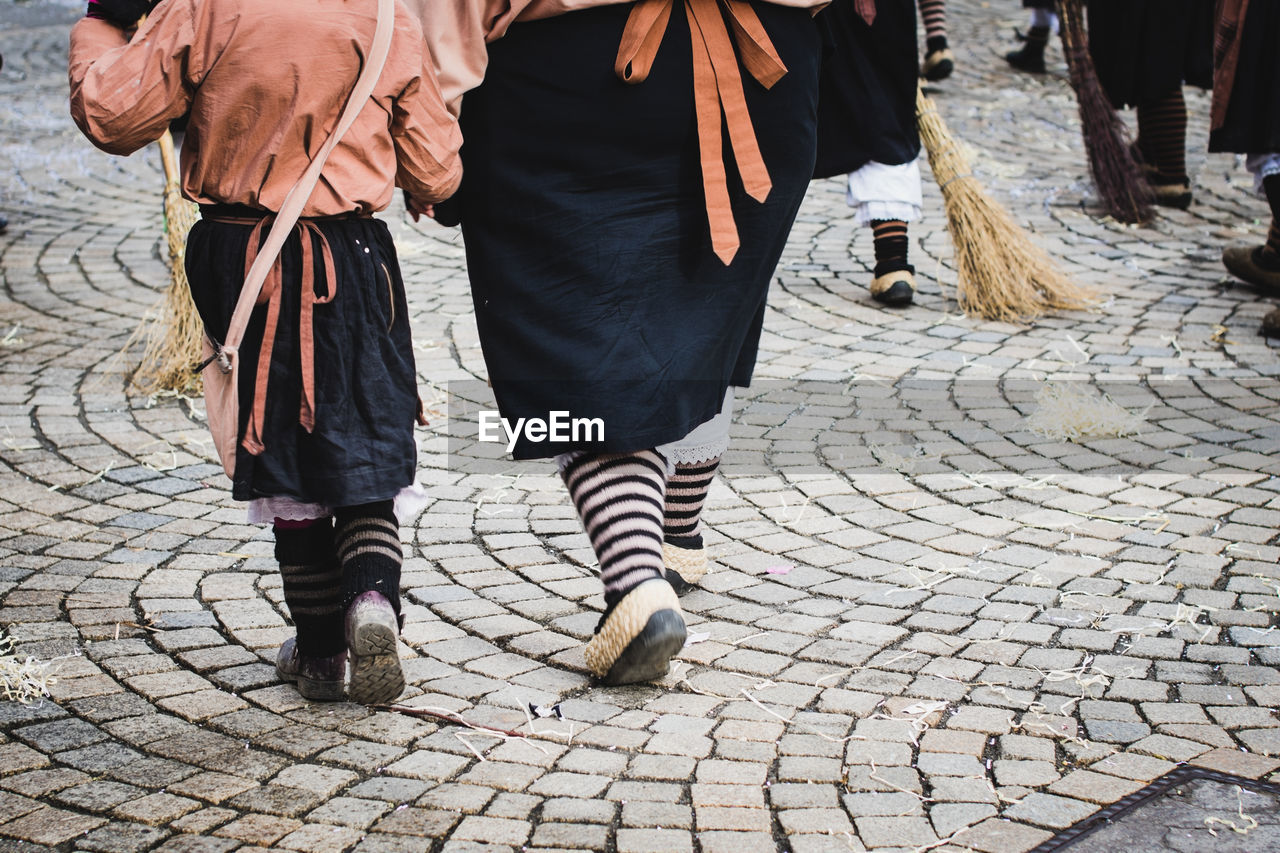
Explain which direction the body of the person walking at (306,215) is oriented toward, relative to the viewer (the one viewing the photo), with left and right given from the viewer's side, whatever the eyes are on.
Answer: facing away from the viewer

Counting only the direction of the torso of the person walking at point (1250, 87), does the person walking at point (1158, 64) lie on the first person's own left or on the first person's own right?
on the first person's own right

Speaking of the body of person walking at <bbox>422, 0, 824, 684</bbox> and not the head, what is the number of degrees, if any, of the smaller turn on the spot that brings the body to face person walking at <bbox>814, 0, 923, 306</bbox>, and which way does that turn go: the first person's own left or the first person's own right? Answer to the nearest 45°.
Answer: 0° — they already face them

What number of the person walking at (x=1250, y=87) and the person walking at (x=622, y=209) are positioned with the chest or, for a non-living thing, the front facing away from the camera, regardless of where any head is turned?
1

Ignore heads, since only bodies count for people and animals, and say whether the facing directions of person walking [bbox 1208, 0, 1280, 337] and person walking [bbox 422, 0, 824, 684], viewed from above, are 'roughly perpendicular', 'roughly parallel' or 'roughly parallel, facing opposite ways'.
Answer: roughly perpendicular

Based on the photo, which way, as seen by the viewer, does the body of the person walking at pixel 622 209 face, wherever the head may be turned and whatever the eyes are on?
away from the camera

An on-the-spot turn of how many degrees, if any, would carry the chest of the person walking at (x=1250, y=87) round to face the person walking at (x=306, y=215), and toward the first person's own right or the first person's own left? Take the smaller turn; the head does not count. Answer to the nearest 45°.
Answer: approximately 90° to the first person's own left

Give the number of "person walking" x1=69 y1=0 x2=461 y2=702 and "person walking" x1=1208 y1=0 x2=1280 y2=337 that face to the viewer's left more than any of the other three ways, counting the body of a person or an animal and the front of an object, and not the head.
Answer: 1

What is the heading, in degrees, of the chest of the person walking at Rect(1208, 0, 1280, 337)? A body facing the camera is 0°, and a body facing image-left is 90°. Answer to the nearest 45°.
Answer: approximately 90°
